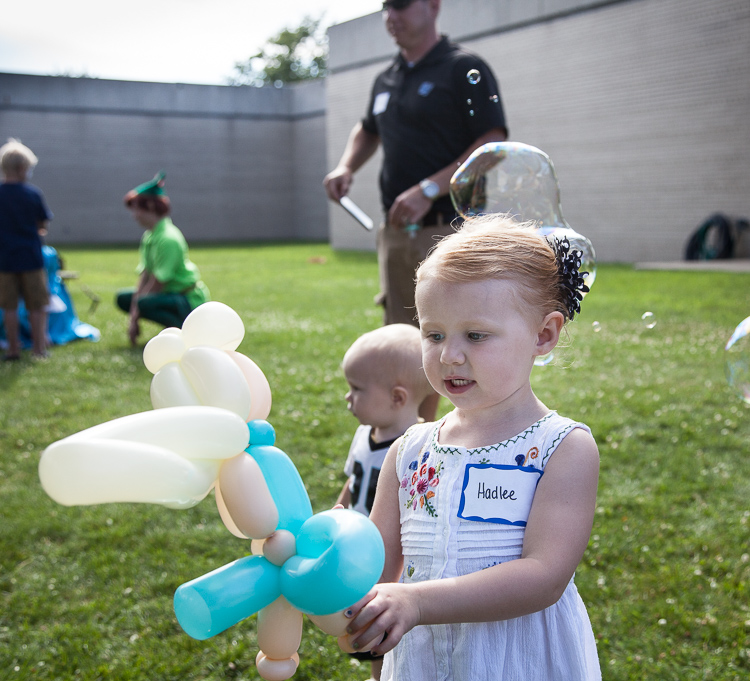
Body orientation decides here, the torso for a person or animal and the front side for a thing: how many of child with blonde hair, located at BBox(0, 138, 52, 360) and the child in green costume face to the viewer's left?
1

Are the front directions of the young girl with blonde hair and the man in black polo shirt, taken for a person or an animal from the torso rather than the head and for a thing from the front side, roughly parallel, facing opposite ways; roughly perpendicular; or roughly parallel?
roughly parallel

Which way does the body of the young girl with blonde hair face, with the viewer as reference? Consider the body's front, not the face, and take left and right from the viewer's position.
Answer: facing the viewer and to the left of the viewer

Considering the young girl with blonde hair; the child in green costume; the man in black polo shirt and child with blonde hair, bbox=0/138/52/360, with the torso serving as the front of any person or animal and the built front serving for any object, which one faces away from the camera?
the child with blonde hair

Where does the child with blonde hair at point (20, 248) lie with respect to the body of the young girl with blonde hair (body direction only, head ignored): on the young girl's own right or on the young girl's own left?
on the young girl's own right

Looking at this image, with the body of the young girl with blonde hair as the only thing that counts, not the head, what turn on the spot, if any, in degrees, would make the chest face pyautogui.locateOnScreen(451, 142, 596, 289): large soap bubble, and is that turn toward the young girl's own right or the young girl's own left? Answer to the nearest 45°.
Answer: approximately 135° to the young girl's own right

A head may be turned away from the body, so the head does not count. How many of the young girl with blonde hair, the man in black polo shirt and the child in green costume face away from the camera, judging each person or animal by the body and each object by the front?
0

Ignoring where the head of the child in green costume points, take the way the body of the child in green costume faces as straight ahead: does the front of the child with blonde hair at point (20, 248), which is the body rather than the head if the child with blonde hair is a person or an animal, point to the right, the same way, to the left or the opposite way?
to the right

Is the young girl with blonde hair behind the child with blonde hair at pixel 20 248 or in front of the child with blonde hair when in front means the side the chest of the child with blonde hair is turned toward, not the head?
behind

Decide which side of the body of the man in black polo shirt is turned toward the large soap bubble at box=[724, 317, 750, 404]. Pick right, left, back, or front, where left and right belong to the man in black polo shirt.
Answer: left

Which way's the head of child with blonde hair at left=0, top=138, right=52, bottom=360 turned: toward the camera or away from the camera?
away from the camera

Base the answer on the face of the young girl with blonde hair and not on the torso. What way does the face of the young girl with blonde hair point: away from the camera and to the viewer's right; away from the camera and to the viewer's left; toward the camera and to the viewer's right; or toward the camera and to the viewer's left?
toward the camera and to the viewer's left

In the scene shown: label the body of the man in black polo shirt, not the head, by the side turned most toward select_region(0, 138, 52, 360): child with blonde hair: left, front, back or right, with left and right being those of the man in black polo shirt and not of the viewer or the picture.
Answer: right

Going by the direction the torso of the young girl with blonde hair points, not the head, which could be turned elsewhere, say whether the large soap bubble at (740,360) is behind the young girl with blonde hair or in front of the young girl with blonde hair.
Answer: behind

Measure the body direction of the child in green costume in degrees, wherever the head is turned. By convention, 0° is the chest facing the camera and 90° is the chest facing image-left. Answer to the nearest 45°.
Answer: approximately 90°
